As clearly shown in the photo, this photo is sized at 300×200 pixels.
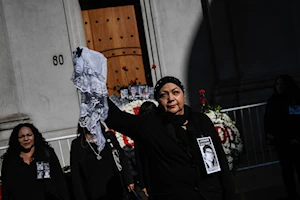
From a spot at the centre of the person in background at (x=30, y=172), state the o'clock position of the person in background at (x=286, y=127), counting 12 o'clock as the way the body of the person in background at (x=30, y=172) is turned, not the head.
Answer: the person in background at (x=286, y=127) is roughly at 9 o'clock from the person in background at (x=30, y=172).

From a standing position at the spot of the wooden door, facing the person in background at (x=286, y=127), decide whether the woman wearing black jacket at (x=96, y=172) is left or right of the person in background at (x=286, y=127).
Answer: right

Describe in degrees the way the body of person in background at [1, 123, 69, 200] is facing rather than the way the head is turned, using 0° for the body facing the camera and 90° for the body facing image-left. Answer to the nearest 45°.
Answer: approximately 0°

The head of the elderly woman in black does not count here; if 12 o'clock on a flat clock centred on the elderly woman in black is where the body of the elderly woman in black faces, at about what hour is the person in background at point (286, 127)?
The person in background is roughly at 7 o'clock from the elderly woman in black.

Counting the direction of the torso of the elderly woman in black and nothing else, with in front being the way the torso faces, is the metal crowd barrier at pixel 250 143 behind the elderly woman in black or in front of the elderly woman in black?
behind

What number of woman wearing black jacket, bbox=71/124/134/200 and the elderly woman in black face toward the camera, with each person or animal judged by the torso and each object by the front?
2

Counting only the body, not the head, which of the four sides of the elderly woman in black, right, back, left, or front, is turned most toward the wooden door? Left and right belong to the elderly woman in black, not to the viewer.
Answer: back
